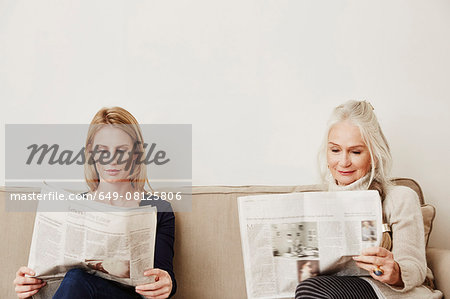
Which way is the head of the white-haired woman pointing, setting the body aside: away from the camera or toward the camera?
toward the camera

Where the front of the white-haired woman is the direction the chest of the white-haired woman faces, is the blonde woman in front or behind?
in front

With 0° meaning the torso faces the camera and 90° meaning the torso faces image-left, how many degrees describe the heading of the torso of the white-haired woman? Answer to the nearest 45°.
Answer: approximately 45°

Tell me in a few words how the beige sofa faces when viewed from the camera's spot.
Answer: facing the viewer

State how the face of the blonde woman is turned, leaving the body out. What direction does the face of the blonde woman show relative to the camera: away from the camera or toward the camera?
toward the camera
